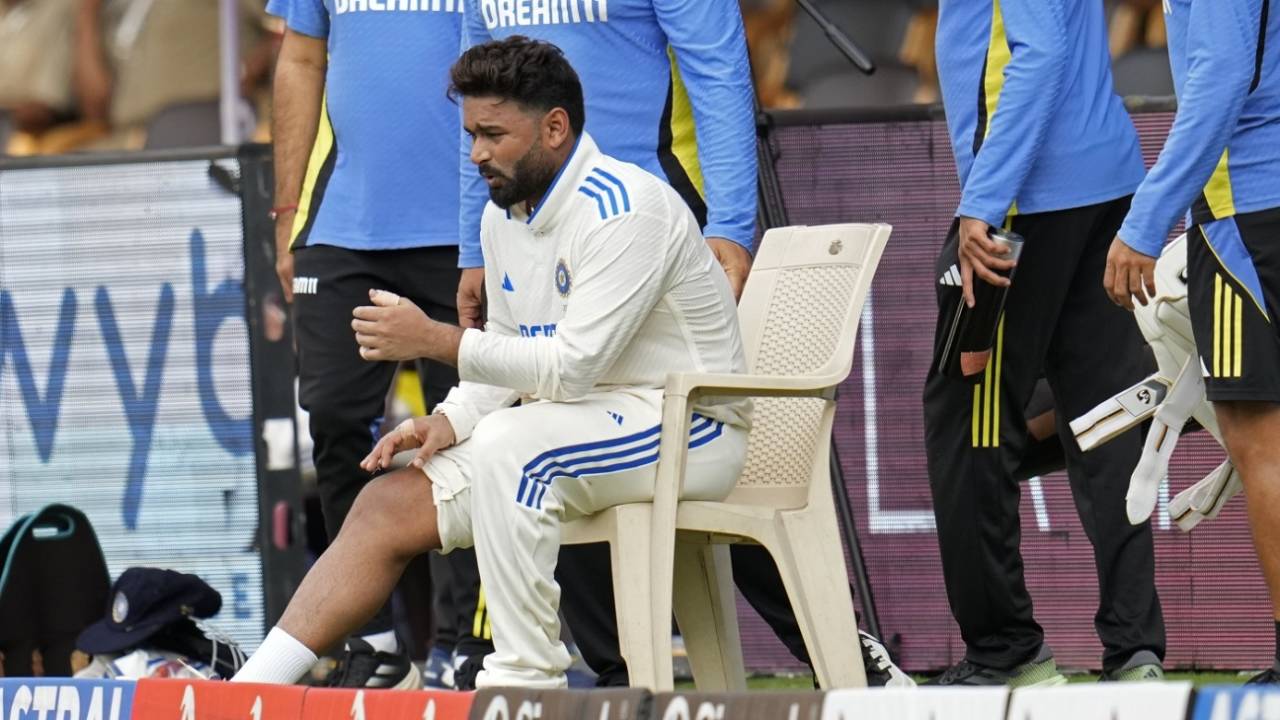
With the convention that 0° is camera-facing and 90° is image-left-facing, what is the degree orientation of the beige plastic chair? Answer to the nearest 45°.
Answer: approximately 45°

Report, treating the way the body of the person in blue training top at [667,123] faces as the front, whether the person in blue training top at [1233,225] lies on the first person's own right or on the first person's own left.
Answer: on the first person's own left

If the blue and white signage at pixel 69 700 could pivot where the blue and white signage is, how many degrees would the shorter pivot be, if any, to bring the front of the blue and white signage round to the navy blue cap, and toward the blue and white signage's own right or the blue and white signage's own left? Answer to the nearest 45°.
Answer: approximately 180°

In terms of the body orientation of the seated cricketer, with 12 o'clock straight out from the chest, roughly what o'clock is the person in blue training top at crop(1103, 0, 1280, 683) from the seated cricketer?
The person in blue training top is roughly at 6 o'clock from the seated cricketer.

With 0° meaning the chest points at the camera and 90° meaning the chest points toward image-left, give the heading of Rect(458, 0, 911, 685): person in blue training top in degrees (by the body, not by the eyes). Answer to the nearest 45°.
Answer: approximately 45°

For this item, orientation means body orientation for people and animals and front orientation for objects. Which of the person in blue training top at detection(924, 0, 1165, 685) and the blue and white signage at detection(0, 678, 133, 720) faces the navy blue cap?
the person in blue training top
